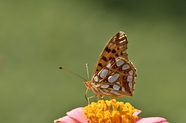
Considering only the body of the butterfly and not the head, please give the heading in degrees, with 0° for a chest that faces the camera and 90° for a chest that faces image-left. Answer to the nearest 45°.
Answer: approximately 90°
